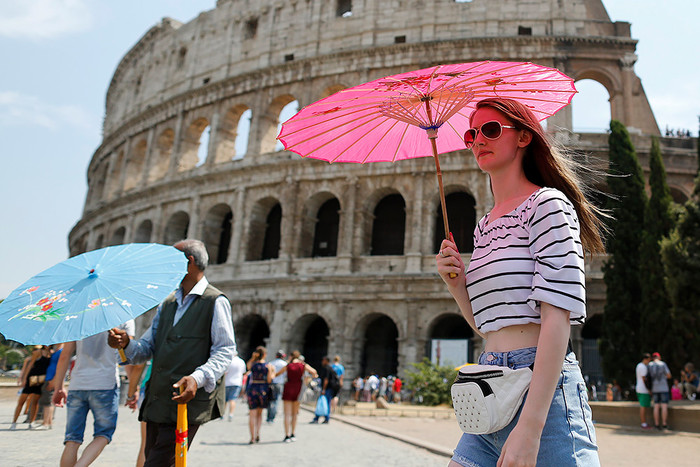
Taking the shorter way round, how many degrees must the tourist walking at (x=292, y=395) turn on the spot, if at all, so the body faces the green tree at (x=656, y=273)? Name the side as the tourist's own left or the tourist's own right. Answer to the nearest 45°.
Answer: approximately 45° to the tourist's own right

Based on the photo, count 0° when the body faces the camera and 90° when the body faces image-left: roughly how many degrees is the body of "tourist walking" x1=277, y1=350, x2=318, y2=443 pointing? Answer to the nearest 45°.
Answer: approximately 180°

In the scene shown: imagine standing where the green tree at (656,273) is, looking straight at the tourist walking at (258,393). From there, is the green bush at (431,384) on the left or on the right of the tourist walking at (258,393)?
right

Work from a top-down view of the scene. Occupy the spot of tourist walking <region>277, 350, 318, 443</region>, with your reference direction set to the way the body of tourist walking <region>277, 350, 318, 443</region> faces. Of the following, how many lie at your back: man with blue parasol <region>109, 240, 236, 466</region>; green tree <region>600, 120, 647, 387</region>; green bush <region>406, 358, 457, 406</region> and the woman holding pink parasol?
2

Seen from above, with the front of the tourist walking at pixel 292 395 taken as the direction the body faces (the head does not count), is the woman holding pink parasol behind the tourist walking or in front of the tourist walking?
behind

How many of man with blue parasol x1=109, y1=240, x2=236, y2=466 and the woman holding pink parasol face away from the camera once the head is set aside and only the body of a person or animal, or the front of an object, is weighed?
0

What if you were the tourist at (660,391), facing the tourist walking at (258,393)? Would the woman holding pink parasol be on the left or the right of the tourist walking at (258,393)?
left

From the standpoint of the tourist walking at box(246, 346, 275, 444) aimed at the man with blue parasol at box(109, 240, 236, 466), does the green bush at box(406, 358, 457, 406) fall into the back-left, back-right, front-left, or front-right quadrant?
back-left

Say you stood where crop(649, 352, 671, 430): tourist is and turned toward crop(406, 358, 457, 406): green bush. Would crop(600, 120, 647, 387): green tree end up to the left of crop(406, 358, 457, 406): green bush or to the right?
right

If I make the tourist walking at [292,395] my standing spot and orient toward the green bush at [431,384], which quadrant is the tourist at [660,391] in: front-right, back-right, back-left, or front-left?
front-right

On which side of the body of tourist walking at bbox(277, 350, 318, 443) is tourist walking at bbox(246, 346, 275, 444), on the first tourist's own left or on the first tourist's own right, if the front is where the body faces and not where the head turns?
on the first tourist's own left

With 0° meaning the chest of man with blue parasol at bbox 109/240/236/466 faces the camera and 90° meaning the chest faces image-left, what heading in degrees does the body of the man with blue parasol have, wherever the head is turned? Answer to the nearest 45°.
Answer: approximately 45°

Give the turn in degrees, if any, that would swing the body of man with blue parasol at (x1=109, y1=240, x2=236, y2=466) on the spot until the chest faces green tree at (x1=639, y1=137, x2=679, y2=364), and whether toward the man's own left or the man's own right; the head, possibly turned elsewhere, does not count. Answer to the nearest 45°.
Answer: approximately 180°

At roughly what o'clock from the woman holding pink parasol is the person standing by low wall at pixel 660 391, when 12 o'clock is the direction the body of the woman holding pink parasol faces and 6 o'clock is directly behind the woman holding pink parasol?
The person standing by low wall is roughly at 5 o'clock from the woman holding pink parasol.
